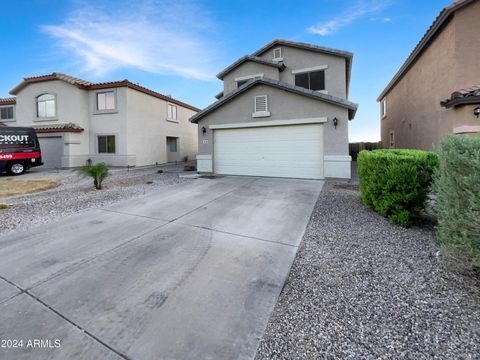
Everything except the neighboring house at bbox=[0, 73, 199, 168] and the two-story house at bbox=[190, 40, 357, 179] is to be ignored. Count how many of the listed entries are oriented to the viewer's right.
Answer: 0

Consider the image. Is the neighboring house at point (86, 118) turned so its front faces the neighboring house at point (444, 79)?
no

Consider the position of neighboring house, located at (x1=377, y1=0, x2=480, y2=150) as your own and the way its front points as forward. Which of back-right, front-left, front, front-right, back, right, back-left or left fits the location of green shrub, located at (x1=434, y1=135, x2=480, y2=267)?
front-right

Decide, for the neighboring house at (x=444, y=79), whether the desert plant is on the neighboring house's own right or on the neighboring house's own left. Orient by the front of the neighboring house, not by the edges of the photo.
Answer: on the neighboring house's own right

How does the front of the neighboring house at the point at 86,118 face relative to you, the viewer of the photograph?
facing the viewer and to the left of the viewer

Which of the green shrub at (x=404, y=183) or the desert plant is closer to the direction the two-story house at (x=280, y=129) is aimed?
the green shrub

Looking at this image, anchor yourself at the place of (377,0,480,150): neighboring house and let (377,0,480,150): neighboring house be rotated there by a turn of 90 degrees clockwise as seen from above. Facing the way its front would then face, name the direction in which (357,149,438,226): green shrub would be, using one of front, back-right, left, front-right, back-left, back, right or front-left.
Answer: front-left

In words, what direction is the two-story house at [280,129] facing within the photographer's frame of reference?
facing the viewer

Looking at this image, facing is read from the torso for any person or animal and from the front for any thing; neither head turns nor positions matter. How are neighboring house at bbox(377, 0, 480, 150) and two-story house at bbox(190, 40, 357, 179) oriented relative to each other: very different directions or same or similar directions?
same or similar directions

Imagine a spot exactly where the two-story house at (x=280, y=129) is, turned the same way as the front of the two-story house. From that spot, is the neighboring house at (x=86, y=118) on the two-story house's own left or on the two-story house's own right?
on the two-story house's own right

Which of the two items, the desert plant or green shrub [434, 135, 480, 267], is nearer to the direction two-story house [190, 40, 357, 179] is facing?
the green shrub

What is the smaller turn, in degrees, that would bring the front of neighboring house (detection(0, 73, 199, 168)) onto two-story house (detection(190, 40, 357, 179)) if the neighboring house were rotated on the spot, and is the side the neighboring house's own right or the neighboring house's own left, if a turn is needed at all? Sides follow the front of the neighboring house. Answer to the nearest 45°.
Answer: approximately 90° to the neighboring house's own left

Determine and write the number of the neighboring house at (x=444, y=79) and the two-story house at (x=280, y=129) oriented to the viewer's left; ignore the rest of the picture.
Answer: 0

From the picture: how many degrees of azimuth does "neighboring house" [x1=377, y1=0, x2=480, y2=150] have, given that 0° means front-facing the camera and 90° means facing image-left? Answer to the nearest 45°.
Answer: approximately 315°

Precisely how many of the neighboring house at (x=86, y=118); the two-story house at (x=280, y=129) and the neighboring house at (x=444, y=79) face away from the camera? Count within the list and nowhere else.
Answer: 0

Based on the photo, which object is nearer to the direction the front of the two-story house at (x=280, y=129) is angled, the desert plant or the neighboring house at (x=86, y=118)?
the desert plant
